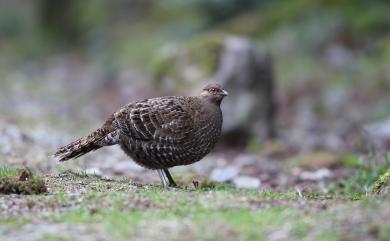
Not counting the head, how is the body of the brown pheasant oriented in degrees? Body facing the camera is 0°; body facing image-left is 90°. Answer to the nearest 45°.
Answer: approximately 270°

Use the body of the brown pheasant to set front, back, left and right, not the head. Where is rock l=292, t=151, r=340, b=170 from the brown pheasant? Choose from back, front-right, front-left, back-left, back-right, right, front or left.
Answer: front-left

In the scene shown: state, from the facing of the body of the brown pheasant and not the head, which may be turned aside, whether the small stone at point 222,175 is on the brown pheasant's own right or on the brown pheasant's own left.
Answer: on the brown pheasant's own left

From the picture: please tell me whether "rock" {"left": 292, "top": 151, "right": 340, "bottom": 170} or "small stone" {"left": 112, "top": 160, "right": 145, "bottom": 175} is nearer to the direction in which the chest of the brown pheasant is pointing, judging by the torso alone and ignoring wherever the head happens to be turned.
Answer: the rock

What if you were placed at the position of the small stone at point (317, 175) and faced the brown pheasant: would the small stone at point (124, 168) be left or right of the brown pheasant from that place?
right

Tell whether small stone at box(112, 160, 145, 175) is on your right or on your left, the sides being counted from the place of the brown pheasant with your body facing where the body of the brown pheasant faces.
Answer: on your left
